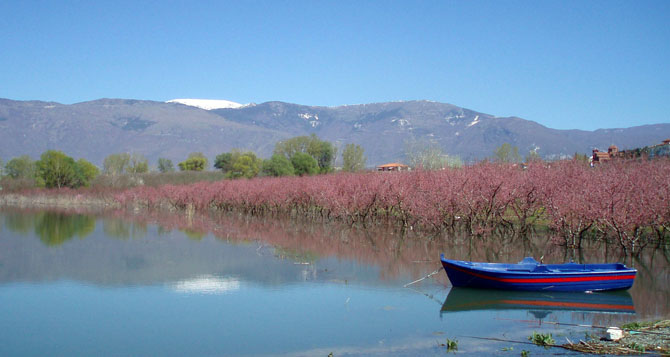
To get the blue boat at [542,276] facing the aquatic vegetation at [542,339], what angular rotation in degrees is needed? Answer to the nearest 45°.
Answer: approximately 90° to its left

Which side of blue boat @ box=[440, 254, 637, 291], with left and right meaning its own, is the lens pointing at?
left

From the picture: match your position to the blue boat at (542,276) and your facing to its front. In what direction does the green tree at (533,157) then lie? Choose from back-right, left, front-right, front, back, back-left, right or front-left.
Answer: right
